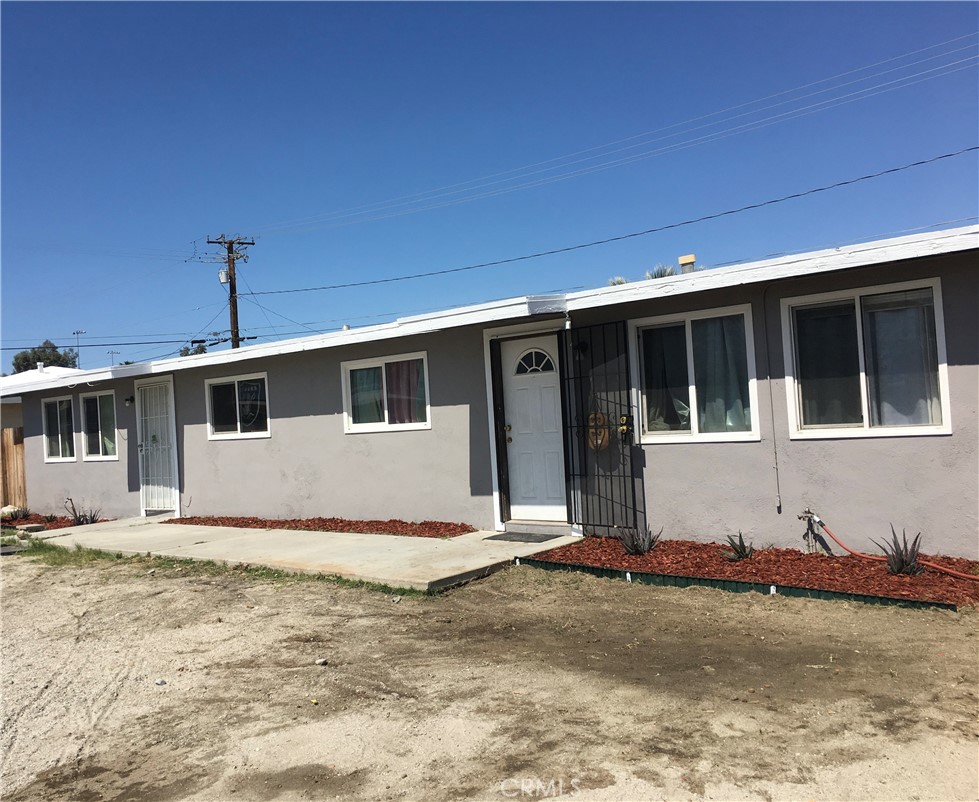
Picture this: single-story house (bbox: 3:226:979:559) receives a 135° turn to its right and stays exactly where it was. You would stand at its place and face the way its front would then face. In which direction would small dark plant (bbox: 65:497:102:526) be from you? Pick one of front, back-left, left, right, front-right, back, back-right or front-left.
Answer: front-left

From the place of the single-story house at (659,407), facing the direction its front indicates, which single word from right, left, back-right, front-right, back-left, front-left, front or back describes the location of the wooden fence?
right

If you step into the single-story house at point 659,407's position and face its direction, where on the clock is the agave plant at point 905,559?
The agave plant is roughly at 9 o'clock from the single-story house.

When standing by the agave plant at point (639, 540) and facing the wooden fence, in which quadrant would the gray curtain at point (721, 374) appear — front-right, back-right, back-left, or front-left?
back-right

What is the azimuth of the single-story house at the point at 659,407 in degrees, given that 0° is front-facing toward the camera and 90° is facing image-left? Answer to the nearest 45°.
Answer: approximately 45°

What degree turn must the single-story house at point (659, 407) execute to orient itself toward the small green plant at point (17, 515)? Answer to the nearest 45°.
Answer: approximately 90° to its right
